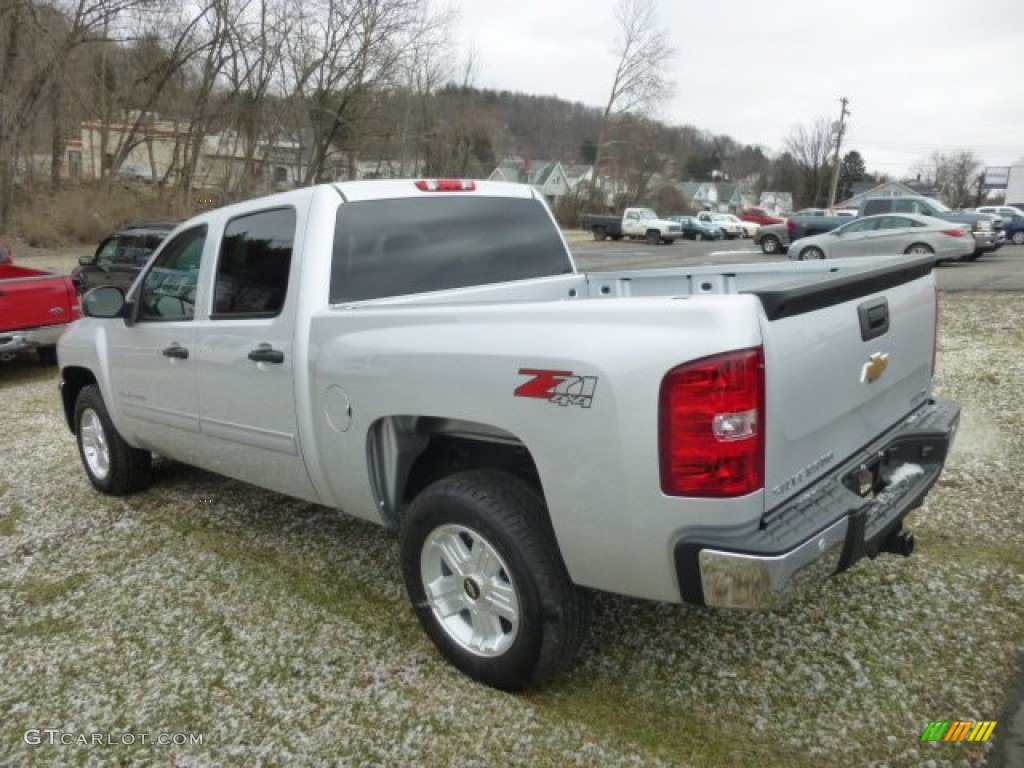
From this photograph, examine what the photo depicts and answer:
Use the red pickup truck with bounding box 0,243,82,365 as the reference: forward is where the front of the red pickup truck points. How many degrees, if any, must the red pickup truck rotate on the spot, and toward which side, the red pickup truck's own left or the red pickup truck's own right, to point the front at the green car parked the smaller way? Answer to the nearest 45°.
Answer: approximately 90° to the red pickup truck's own right

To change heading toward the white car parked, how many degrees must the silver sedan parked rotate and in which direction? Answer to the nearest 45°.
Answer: approximately 90° to its right

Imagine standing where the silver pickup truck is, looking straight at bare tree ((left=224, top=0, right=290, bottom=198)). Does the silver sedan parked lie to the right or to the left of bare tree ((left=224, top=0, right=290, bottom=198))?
right

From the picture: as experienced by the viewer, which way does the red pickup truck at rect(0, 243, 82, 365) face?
facing away from the viewer and to the left of the viewer

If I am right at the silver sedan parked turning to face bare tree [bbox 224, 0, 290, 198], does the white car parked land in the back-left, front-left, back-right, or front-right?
front-right

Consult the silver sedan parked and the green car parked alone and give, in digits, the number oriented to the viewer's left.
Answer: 1

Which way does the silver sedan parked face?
to the viewer's left

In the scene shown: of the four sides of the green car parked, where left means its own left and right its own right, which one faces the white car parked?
left

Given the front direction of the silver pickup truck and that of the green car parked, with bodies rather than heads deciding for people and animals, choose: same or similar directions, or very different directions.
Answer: very different directions

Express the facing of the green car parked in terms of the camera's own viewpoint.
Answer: facing the viewer and to the right of the viewer

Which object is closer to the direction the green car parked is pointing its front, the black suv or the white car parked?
the black suv
